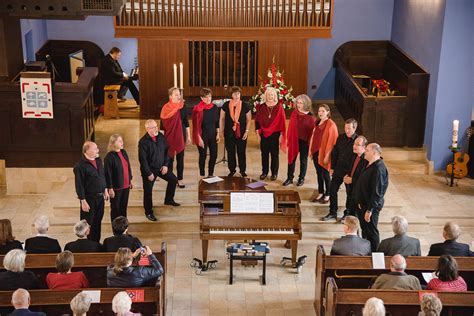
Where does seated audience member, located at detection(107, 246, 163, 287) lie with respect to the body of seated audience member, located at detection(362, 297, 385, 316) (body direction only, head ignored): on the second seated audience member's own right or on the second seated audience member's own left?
on the second seated audience member's own left

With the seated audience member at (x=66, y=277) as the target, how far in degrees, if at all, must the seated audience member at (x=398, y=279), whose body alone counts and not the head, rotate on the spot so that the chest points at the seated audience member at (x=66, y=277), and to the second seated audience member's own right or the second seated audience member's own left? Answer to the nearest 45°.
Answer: approximately 90° to the second seated audience member's own left

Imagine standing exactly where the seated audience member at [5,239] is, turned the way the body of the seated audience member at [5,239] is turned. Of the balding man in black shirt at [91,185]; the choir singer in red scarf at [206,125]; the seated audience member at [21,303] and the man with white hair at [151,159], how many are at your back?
1

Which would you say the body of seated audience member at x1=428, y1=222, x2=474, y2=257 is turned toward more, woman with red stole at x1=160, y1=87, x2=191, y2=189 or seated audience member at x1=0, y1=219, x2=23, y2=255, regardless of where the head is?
the woman with red stole

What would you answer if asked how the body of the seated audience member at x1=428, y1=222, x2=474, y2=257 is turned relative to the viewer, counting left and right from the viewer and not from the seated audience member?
facing away from the viewer

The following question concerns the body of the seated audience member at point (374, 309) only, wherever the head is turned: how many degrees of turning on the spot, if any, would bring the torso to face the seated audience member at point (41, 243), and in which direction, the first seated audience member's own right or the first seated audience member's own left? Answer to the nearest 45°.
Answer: approximately 90° to the first seated audience member's own left

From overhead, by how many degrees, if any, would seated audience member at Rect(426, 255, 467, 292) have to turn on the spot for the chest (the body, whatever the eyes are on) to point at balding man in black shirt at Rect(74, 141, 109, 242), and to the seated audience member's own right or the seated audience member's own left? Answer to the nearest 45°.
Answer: approximately 90° to the seated audience member's own left

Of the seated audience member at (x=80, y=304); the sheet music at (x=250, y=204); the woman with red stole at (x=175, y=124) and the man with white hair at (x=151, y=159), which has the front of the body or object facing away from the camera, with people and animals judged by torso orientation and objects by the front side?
the seated audience member

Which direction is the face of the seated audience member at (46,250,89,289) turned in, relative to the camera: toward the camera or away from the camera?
away from the camera

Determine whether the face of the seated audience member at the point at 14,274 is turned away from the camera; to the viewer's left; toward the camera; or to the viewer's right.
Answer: away from the camera

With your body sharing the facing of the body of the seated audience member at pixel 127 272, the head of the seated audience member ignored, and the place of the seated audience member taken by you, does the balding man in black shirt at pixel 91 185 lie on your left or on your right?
on your left

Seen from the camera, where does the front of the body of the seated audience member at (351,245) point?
away from the camera

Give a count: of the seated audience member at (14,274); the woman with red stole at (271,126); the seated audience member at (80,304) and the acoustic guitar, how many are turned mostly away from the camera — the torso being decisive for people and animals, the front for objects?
2

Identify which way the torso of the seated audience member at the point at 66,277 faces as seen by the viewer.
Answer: away from the camera

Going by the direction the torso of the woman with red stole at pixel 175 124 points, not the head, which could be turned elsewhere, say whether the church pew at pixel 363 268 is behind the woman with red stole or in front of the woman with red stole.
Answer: in front

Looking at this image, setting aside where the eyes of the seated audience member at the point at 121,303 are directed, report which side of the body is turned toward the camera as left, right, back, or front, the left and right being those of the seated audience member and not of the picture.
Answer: back

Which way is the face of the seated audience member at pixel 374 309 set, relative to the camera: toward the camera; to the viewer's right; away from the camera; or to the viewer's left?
away from the camera

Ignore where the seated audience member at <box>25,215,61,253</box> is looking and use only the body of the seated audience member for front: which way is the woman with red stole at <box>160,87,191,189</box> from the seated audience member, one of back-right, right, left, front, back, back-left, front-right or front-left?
front-right
